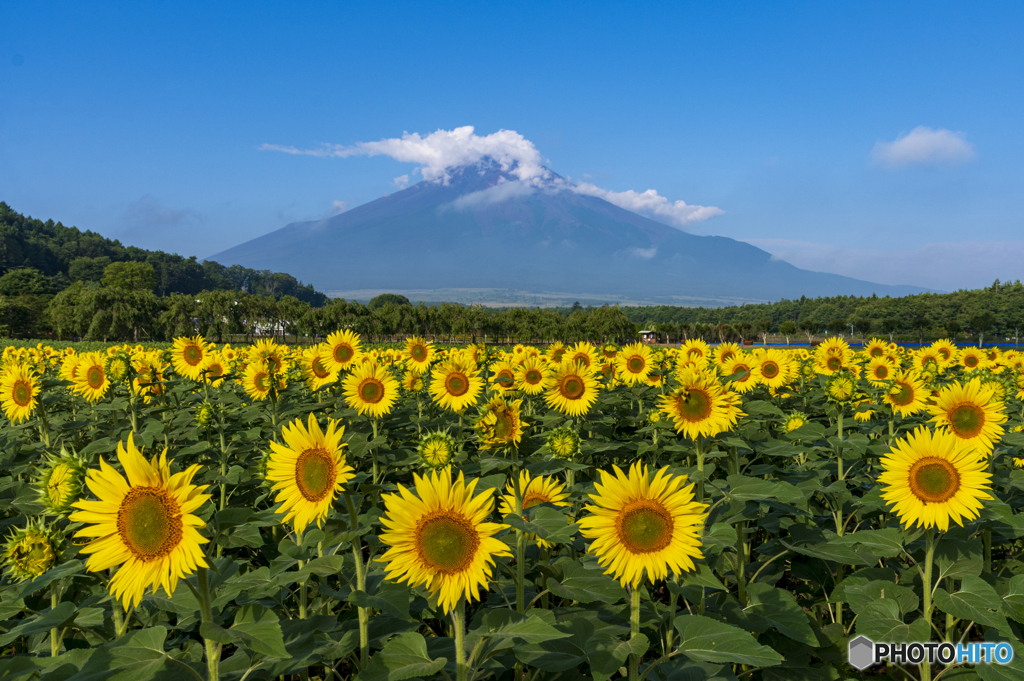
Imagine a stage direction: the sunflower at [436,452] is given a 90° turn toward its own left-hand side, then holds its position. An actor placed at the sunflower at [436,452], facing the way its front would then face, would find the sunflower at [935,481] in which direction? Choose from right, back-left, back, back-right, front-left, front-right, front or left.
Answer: front

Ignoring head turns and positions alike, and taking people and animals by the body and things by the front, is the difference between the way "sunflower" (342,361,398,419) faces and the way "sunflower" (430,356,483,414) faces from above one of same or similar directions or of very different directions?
same or similar directions

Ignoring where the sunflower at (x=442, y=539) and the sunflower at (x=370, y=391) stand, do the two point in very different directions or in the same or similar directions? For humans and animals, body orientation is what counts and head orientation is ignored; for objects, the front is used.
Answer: same or similar directions

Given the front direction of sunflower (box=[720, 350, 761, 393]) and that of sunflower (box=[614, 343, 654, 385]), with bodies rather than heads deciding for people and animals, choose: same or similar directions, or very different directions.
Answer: same or similar directions

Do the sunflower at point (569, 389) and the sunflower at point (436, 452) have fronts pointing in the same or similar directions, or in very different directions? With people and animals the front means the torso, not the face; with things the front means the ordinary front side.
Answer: same or similar directions

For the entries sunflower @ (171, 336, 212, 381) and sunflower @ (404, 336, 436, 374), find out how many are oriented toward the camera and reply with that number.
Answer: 2

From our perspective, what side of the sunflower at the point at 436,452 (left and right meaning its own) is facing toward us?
front

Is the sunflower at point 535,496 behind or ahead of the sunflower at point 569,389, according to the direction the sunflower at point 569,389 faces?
ahead

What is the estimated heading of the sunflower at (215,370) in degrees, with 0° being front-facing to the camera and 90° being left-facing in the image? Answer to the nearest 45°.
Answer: approximately 0°

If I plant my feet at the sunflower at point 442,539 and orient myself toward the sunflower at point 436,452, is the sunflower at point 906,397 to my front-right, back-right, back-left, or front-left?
front-right

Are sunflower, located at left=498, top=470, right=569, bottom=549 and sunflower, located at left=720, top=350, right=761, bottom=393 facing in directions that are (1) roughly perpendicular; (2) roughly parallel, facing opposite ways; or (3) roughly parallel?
roughly parallel

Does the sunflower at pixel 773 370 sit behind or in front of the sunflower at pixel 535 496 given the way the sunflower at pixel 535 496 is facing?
behind

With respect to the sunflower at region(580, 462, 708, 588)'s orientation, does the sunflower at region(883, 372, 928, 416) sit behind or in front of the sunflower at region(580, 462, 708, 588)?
behind

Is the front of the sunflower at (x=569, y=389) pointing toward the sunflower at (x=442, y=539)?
yes

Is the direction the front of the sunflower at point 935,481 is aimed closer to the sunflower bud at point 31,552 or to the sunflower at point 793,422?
the sunflower bud

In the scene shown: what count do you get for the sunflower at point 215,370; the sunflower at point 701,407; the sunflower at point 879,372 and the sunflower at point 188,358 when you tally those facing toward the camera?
4

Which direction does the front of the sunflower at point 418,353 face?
toward the camera
